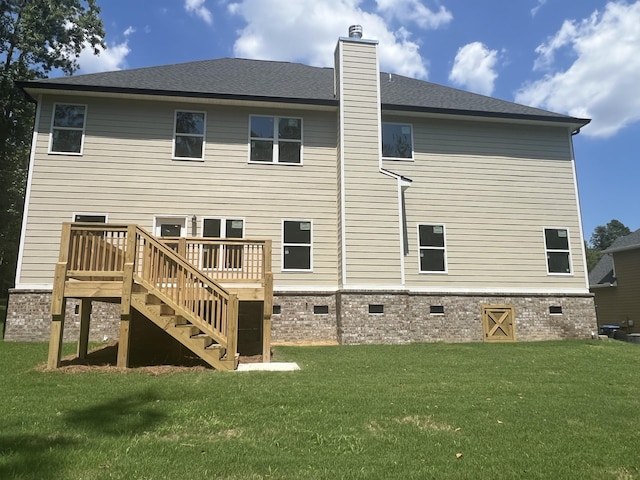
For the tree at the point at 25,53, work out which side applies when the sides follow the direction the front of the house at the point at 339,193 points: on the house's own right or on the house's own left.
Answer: on the house's own left

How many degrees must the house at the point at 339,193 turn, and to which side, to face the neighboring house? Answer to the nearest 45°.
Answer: approximately 45° to its right

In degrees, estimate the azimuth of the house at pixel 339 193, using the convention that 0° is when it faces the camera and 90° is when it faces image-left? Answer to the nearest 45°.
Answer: approximately 180°
